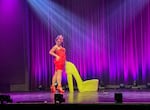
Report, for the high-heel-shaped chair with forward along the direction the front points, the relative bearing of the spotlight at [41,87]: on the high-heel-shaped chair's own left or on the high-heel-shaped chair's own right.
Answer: on the high-heel-shaped chair's own left

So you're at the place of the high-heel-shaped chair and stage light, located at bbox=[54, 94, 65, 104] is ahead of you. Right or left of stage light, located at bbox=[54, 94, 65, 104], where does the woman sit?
right
